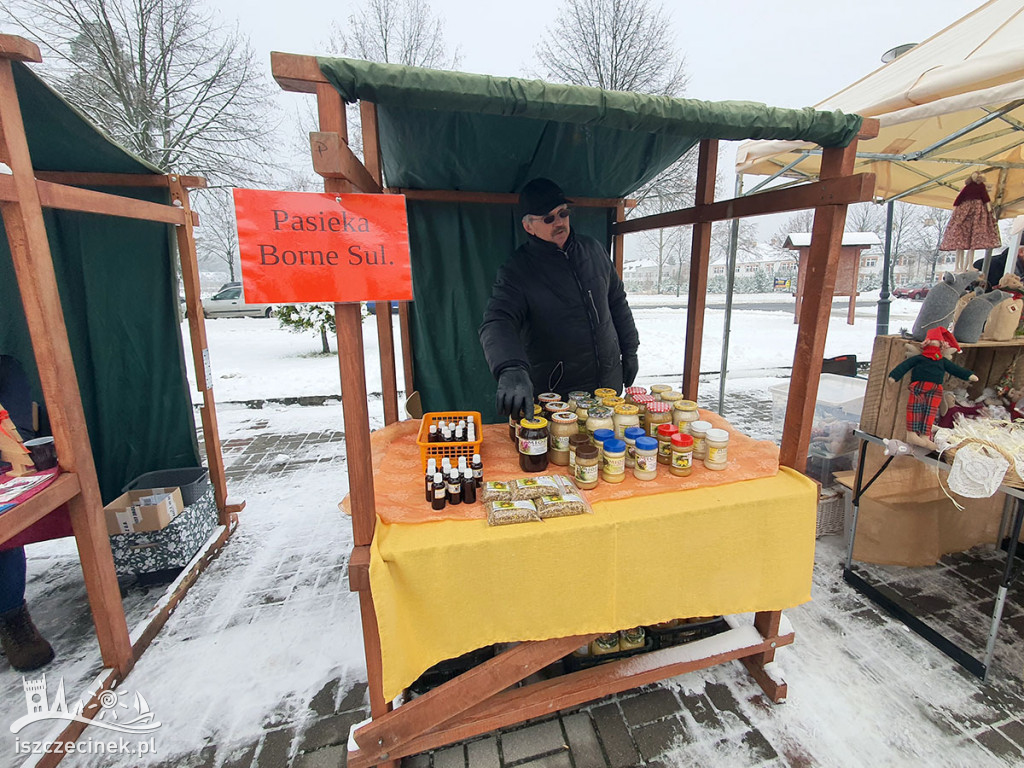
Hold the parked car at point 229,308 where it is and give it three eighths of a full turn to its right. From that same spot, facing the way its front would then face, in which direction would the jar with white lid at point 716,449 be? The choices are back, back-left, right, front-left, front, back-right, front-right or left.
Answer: back-right

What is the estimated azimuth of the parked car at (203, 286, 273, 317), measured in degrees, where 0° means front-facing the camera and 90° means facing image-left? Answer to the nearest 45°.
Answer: approximately 90°

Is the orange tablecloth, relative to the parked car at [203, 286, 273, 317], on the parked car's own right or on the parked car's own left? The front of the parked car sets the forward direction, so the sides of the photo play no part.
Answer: on the parked car's own left

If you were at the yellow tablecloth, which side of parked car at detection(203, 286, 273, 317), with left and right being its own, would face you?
left

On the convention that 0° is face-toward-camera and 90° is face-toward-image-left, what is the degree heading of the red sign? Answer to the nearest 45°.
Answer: approximately 0°

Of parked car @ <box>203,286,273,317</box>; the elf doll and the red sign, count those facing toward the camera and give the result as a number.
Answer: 2

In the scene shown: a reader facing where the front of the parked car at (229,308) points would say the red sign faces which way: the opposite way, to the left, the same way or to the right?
to the left

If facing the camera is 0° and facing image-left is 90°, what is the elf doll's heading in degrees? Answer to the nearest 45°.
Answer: approximately 0°

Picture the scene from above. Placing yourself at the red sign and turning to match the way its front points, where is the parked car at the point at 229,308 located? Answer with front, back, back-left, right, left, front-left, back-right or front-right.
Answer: back

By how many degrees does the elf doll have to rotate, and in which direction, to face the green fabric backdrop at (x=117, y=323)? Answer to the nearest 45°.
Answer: approximately 45° to its right
